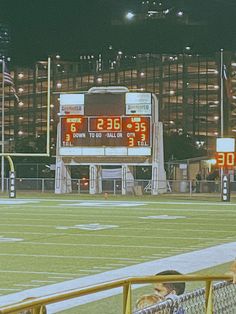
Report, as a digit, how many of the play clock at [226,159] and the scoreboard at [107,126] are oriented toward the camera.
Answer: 2

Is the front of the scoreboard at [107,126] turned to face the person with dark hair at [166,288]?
yes

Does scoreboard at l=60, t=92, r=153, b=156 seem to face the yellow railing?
yes

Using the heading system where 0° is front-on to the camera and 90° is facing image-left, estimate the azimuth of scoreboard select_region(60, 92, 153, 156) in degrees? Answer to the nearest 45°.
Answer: approximately 0°

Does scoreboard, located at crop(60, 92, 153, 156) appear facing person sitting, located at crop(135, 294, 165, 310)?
yes

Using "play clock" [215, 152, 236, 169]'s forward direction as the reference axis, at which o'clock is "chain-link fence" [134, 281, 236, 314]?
The chain-link fence is roughly at 12 o'clock from the play clock.

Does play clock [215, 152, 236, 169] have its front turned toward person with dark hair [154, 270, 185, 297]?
yes

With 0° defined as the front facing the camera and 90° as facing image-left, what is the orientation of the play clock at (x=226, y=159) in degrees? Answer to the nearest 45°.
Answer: approximately 0°
